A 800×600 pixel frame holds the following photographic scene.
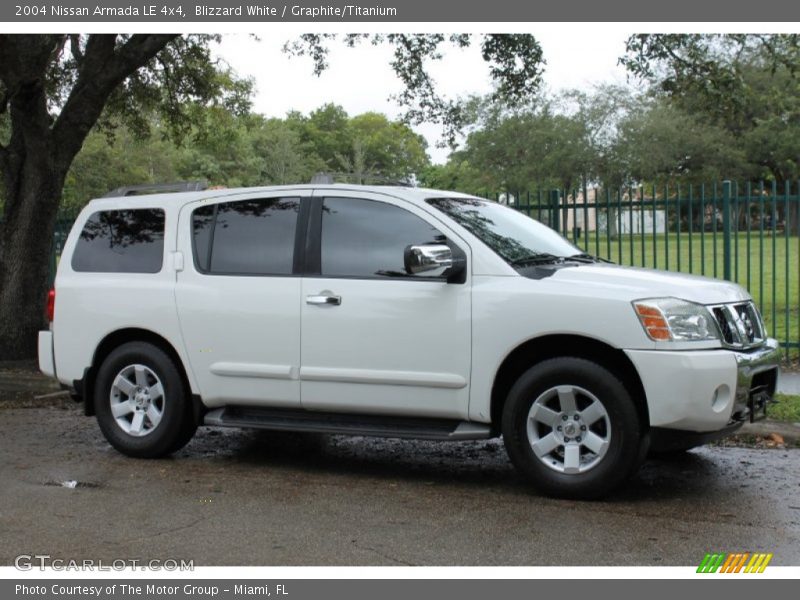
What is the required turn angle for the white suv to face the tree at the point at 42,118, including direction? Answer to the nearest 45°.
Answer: approximately 180°

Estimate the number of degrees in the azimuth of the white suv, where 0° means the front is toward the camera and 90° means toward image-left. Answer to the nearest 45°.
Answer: approximately 315°
